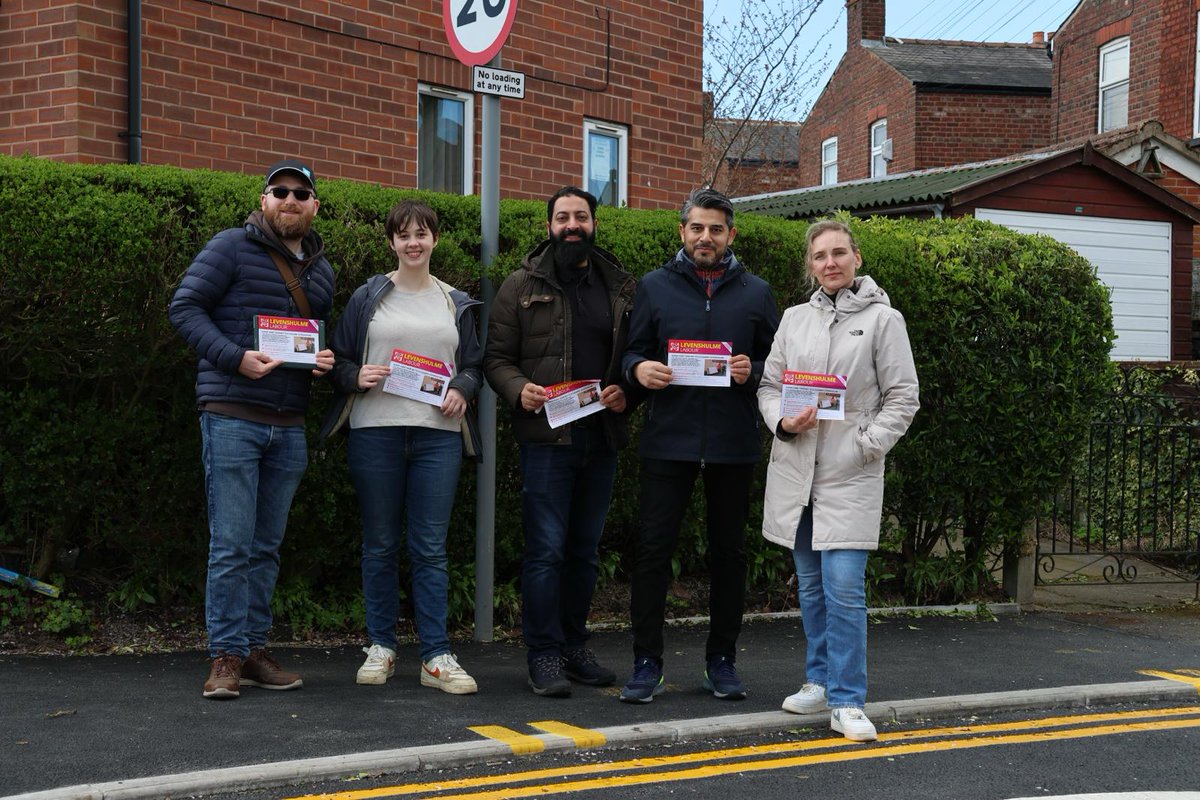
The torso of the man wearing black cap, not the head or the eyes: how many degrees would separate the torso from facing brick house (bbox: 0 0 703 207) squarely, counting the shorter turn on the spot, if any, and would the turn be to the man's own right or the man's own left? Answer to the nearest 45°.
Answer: approximately 135° to the man's own left

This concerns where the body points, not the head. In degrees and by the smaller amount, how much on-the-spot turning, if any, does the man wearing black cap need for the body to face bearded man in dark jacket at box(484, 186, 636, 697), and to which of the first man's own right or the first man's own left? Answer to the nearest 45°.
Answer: approximately 45° to the first man's own left

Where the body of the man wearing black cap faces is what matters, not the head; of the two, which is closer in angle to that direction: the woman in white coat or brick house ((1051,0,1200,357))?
the woman in white coat

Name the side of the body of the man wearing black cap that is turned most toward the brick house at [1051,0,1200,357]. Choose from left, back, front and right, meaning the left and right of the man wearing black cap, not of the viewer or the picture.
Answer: left

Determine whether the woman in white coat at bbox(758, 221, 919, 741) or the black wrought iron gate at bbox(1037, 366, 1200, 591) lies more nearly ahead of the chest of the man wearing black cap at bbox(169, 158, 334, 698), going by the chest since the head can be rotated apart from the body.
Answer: the woman in white coat

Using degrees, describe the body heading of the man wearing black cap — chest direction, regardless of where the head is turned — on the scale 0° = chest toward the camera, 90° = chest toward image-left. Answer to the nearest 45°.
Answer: approximately 315°

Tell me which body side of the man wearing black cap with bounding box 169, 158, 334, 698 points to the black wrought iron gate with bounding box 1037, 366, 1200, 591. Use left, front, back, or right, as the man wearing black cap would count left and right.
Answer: left

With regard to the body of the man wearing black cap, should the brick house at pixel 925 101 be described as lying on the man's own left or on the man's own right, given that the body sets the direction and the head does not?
on the man's own left
